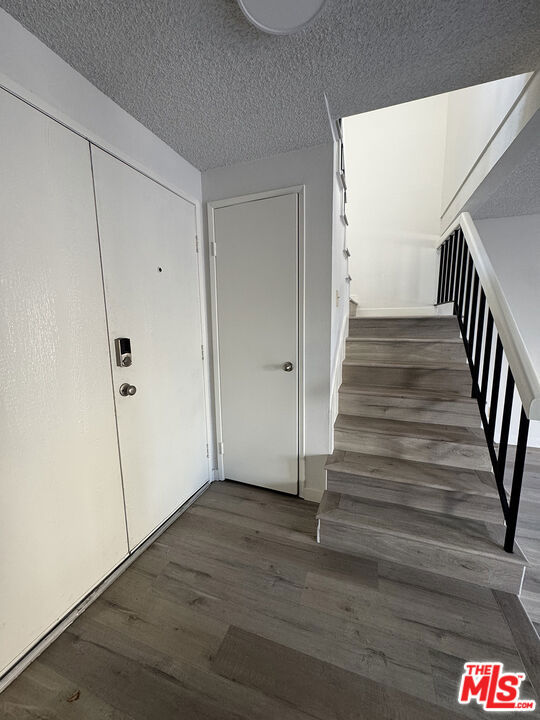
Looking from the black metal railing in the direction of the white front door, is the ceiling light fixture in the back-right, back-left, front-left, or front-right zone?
front-left

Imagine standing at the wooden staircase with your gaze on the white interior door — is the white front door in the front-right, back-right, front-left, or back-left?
front-left

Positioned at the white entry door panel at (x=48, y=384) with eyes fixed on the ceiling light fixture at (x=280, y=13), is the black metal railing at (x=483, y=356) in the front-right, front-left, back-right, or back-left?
front-left

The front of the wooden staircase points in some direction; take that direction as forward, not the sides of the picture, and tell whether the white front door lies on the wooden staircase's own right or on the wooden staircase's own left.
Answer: on the wooden staircase's own right

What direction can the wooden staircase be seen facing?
toward the camera
